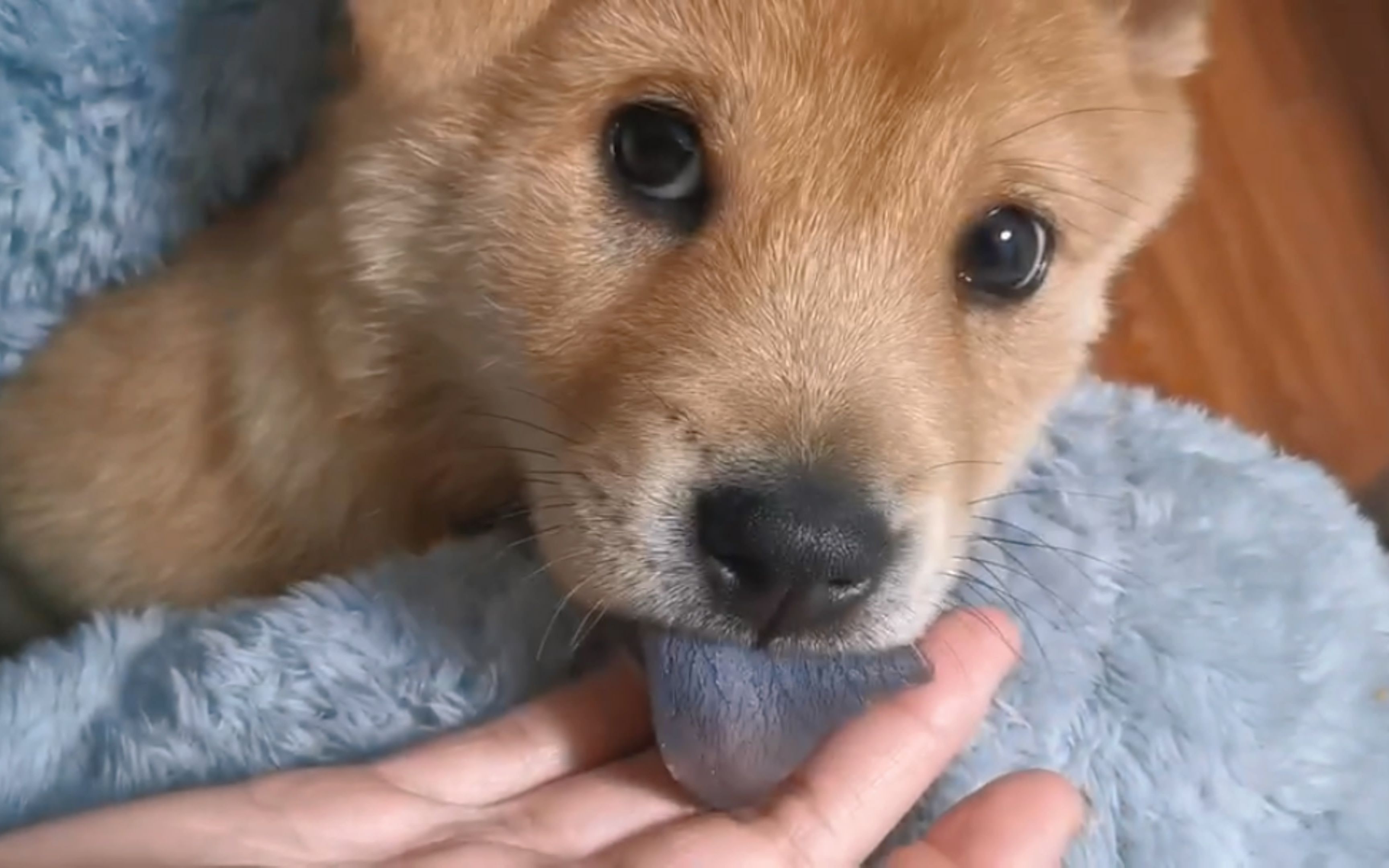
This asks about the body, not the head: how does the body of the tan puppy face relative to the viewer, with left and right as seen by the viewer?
facing the viewer and to the right of the viewer
